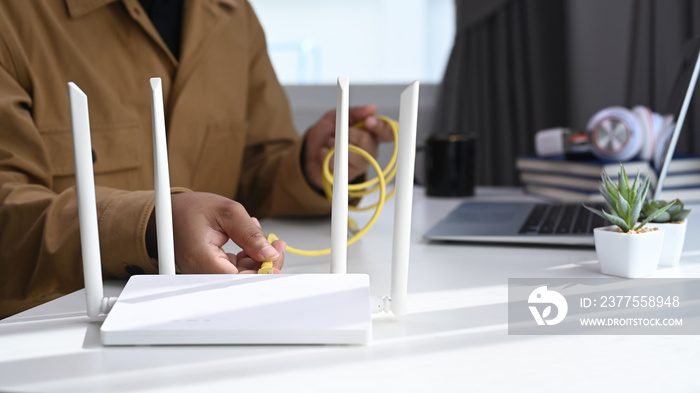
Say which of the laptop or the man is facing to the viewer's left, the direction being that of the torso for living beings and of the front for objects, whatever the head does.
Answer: the laptop

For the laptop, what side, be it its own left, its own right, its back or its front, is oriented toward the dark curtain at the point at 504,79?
right

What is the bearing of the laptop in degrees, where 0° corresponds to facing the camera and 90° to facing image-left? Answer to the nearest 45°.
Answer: approximately 90°

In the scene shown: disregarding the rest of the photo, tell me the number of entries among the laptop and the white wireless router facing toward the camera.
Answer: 1

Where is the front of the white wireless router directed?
toward the camera
